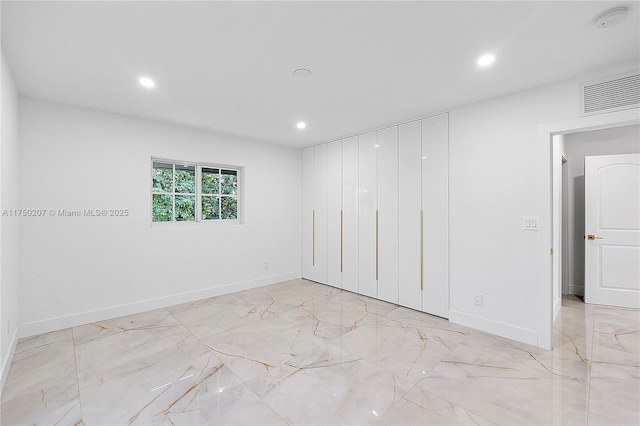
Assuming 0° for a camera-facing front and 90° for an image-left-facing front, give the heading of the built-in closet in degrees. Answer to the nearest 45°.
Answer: approximately 45°

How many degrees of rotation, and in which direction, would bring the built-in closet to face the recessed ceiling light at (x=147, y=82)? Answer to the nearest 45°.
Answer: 0° — it already faces it

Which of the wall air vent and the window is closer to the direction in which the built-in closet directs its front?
the window

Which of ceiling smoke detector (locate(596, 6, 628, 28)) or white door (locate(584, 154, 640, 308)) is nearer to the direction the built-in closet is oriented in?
the ceiling smoke detector

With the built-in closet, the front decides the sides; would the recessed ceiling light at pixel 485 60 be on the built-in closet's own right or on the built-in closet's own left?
on the built-in closet's own left

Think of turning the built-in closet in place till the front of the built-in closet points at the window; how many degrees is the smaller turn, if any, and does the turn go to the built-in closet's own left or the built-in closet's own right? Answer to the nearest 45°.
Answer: approximately 45° to the built-in closet's own right

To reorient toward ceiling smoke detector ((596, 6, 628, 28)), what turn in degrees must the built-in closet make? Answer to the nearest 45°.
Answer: approximately 90° to its left

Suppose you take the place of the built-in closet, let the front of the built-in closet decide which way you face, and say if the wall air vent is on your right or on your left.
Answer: on your left

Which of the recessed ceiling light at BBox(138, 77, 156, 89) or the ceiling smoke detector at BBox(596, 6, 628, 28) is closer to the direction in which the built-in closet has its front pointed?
the recessed ceiling light
